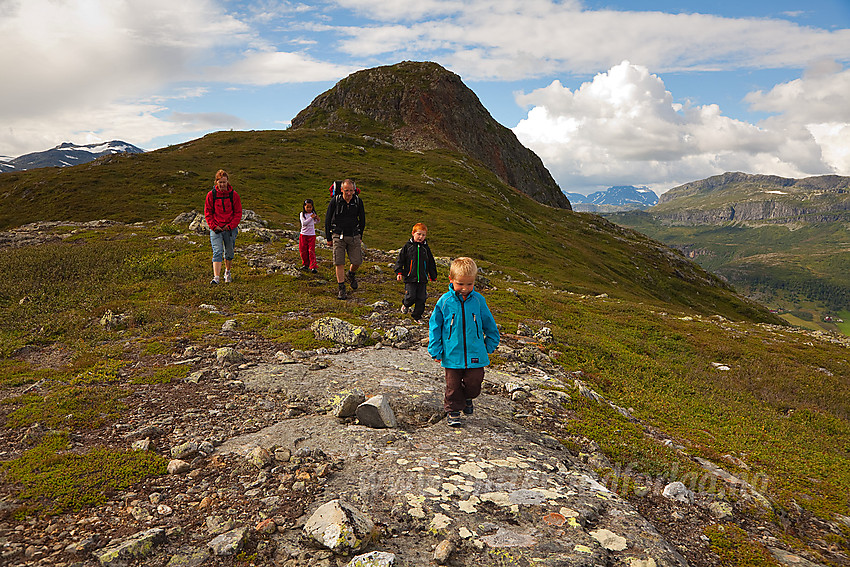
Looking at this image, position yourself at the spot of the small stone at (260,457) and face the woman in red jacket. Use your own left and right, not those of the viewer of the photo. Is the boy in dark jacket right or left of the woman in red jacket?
right

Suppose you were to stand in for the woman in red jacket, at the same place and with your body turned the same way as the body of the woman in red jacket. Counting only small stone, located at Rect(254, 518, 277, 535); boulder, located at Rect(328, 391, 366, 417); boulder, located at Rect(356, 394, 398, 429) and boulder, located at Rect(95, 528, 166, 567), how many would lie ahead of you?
4

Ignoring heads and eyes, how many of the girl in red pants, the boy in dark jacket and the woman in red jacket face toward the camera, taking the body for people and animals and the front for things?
3

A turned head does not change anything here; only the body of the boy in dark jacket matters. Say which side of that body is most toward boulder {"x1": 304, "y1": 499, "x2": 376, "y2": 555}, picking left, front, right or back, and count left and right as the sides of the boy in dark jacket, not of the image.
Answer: front

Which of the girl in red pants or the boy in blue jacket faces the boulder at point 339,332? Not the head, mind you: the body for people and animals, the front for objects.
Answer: the girl in red pants

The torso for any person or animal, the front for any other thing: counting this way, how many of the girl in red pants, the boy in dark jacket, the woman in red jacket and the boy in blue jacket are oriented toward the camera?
4

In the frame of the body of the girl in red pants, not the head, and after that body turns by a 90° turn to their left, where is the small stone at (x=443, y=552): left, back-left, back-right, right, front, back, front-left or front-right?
right

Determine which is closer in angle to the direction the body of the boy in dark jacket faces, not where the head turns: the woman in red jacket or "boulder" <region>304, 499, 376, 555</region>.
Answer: the boulder

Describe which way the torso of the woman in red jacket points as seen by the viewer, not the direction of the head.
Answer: toward the camera

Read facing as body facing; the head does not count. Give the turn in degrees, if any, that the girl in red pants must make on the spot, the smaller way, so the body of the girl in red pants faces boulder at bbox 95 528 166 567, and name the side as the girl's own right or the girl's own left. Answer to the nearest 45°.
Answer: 0° — they already face it

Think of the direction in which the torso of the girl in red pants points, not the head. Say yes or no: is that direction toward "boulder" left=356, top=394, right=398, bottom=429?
yes

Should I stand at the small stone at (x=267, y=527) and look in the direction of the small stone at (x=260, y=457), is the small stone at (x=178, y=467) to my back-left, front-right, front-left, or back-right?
front-left

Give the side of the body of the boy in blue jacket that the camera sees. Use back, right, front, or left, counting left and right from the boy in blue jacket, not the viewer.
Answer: front

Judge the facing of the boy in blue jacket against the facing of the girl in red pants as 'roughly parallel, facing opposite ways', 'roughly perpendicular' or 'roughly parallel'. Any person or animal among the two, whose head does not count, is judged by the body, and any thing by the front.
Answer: roughly parallel

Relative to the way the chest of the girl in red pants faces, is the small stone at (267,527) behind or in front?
in front

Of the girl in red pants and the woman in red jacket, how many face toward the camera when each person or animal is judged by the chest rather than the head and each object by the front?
2

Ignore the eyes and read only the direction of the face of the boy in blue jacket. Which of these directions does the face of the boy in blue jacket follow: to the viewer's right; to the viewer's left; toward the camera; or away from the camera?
toward the camera

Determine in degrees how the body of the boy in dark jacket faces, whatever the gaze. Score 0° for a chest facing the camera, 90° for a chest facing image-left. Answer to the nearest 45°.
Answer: approximately 0°
